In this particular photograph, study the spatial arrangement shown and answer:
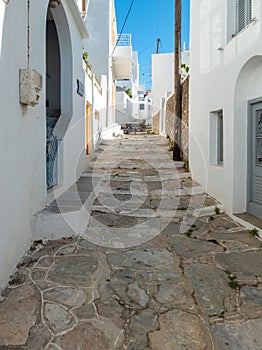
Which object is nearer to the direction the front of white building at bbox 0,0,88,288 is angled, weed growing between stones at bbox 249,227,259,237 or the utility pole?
the weed growing between stones

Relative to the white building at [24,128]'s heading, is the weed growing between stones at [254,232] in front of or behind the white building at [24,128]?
in front

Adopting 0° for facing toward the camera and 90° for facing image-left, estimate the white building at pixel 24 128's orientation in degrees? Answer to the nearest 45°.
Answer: approximately 270°

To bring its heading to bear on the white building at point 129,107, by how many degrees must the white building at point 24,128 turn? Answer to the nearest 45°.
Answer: approximately 90° to its left

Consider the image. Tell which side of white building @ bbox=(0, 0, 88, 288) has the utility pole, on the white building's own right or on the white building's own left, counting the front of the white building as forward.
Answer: on the white building's own left
